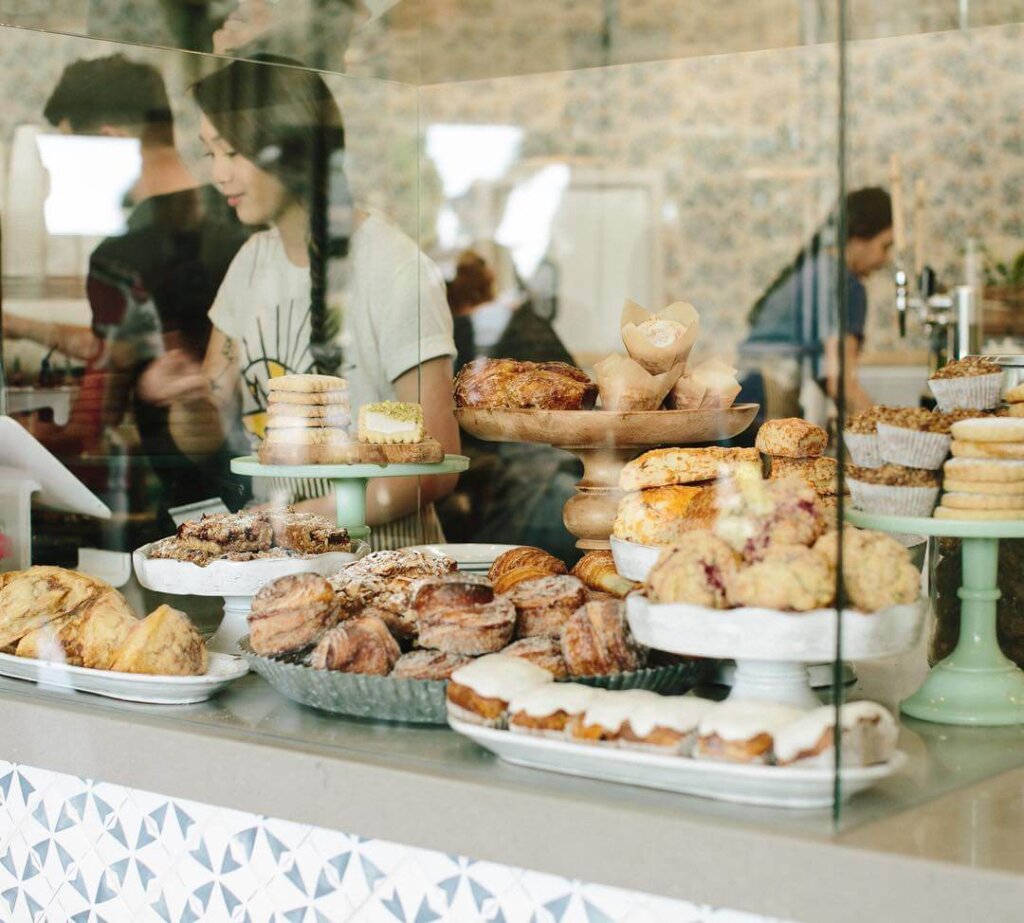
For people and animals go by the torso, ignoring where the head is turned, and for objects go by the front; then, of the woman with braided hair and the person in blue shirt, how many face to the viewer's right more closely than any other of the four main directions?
1
